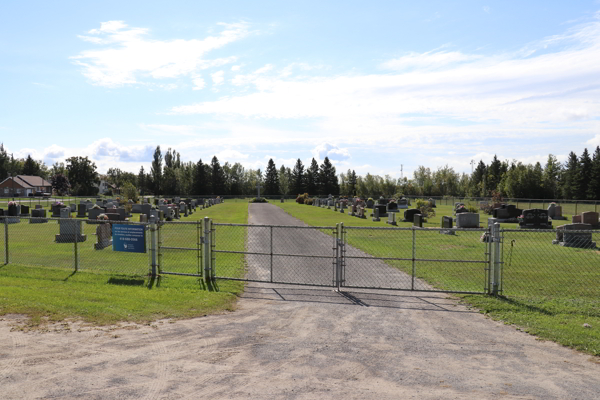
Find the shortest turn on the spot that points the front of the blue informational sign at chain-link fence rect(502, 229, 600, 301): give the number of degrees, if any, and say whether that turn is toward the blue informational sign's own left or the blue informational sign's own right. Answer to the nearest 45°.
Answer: approximately 90° to the blue informational sign's own left

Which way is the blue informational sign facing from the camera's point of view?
toward the camera

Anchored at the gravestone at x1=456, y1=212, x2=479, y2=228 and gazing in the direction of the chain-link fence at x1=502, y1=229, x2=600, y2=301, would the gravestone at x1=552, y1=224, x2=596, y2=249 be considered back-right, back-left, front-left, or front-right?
front-left

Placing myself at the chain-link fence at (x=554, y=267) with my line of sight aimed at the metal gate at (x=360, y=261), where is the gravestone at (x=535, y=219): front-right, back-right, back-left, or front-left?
back-right

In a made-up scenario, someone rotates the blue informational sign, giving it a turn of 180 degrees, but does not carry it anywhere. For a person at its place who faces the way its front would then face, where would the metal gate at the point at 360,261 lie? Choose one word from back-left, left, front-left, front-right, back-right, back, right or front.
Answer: right

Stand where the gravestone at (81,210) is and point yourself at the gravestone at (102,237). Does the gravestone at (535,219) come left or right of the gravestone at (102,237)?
left

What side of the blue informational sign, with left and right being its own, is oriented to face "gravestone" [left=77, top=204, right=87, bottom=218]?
back

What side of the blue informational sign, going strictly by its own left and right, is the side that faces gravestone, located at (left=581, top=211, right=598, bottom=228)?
left

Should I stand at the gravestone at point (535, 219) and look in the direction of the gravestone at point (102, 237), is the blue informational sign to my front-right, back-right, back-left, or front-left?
front-left

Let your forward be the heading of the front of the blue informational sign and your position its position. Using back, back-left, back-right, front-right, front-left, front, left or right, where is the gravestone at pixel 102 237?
back
